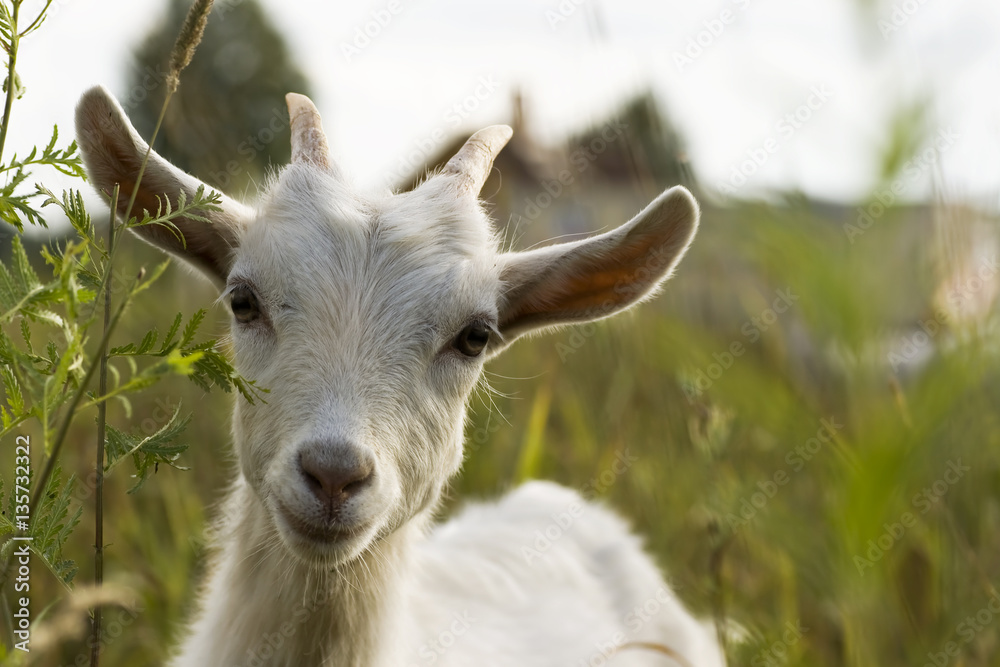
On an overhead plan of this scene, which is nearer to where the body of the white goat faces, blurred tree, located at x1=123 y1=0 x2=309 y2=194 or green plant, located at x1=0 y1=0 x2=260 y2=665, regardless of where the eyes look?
the green plant

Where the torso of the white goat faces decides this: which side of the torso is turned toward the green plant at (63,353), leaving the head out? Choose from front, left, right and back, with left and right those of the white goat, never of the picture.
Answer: front

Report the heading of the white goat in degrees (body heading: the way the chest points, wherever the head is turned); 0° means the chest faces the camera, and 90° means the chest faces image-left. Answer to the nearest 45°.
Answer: approximately 45°

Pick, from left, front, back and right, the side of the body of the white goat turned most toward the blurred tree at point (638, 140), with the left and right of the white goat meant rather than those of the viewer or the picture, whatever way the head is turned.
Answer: back

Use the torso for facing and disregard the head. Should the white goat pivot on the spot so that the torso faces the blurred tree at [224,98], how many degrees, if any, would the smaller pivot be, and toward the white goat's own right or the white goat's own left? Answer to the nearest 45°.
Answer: approximately 135° to the white goat's own right

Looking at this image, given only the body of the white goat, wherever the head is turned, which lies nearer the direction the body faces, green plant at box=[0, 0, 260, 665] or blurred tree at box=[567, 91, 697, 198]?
the green plant
